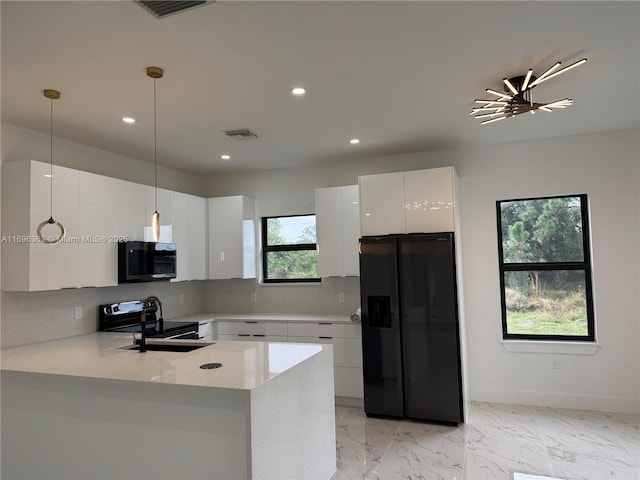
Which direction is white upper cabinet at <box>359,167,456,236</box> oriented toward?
toward the camera

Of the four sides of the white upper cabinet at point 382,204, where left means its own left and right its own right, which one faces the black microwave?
right

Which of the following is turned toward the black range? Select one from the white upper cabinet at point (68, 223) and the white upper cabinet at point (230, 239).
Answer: the white upper cabinet at point (230, 239)

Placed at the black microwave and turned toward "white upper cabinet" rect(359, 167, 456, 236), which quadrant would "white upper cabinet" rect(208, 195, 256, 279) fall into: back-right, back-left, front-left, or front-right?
front-left

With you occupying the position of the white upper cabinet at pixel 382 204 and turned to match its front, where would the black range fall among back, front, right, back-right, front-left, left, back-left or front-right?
right

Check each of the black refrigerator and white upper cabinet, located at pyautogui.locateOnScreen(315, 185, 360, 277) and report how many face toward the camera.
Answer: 2

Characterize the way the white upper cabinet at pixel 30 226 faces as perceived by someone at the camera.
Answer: facing the viewer and to the right of the viewer

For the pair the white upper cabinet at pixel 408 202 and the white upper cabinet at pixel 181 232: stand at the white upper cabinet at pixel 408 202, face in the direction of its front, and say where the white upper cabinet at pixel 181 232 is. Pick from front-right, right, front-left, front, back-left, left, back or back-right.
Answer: right

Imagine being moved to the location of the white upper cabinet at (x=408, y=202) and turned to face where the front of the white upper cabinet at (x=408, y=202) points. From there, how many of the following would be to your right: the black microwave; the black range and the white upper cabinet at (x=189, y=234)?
3

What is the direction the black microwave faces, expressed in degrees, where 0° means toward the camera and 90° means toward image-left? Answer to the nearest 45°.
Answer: approximately 315°

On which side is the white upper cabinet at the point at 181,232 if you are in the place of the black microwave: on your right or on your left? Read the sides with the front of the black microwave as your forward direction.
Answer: on your left

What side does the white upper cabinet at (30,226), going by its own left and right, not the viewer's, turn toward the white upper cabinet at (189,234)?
left
